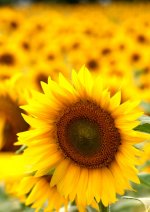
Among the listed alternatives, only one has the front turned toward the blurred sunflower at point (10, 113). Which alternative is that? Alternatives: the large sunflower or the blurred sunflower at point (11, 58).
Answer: the blurred sunflower at point (11, 58)

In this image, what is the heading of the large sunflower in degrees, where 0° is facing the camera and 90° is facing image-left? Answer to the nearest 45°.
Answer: approximately 0°

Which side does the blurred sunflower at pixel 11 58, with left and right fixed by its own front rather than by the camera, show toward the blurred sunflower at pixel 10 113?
front

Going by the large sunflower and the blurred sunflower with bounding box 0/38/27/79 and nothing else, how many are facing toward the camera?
2

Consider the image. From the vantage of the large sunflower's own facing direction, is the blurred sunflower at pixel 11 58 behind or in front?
behind

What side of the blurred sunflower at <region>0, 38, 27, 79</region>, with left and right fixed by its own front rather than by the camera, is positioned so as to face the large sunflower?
front
